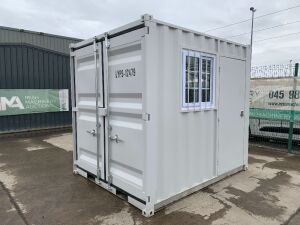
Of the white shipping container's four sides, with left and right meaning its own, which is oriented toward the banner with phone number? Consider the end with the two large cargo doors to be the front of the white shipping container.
back

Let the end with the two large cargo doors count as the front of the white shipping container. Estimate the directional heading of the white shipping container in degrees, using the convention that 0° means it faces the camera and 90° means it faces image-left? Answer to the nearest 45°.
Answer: approximately 45°

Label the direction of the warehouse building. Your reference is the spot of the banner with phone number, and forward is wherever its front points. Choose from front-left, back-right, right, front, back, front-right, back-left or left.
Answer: right

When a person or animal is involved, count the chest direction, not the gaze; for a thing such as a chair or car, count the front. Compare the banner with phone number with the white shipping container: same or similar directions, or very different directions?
same or similar directions

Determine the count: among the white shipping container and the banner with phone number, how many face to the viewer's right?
0

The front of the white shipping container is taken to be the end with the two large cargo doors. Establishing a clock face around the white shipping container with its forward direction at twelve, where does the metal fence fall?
The metal fence is roughly at 6 o'clock from the white shipping container.

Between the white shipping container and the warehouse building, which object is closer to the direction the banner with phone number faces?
the white shipping container

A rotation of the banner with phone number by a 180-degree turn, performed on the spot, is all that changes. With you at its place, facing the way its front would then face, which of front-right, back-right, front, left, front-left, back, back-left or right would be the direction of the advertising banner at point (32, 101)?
left

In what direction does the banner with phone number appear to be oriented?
toward the camera

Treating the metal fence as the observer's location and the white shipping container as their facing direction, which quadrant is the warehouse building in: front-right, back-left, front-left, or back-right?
front-right
